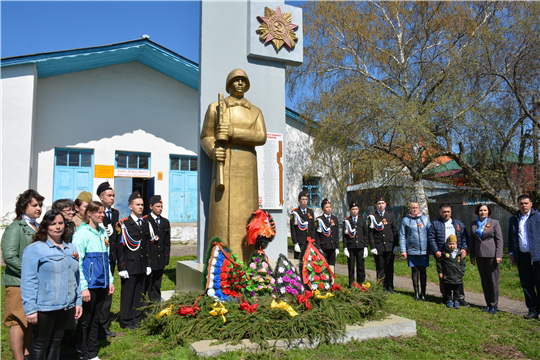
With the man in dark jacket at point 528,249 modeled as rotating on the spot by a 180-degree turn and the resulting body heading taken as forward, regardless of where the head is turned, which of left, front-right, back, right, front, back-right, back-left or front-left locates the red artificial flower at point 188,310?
back-left

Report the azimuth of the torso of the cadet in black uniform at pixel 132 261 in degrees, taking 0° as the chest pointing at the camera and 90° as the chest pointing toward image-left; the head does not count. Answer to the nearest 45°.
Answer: approximately 315°

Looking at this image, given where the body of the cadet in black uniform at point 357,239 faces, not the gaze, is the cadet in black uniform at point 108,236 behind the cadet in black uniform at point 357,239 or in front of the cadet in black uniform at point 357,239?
in front

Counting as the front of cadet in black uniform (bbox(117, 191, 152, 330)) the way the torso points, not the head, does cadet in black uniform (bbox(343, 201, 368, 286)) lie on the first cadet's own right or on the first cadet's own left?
on the first cadet's own left

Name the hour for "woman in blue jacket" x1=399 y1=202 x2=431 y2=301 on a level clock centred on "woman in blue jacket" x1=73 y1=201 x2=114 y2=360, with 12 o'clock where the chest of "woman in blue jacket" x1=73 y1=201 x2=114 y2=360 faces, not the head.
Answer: "woman in blue jacket" x1=399 y1=202 x2=431 y2=301 is roughly at 10 o'clock from "woman in blue jacket" x1=73 y1=201 x2=114 y2=360.

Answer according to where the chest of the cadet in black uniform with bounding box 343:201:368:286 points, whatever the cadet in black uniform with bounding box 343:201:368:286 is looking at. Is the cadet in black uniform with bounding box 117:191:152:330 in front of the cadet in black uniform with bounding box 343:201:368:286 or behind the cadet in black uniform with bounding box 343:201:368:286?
in front

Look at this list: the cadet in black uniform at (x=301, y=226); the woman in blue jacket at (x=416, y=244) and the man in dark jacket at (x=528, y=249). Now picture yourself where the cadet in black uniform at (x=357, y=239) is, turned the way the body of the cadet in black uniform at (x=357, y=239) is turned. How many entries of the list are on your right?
1
